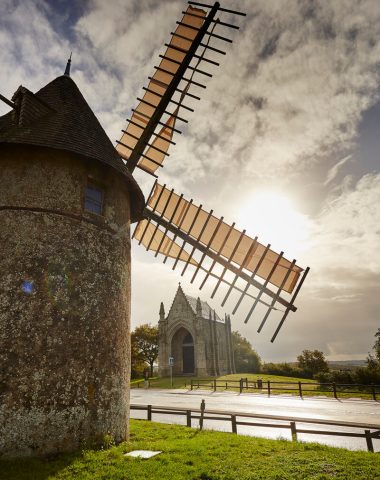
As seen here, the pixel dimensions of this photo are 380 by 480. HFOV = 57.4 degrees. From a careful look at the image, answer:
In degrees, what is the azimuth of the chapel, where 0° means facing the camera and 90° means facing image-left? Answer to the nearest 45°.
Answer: approximately 45°

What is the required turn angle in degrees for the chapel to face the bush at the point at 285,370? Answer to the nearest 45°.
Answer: approximately 135° to its left

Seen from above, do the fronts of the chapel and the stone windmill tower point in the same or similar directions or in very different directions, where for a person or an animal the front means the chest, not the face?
very different directions

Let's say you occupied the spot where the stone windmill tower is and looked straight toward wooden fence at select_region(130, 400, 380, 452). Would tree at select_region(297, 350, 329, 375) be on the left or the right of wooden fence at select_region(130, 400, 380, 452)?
left

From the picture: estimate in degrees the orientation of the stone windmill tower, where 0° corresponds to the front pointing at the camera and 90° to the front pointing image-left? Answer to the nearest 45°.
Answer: approximately 225°

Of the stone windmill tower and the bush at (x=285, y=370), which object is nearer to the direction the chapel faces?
the stone windmill tower
